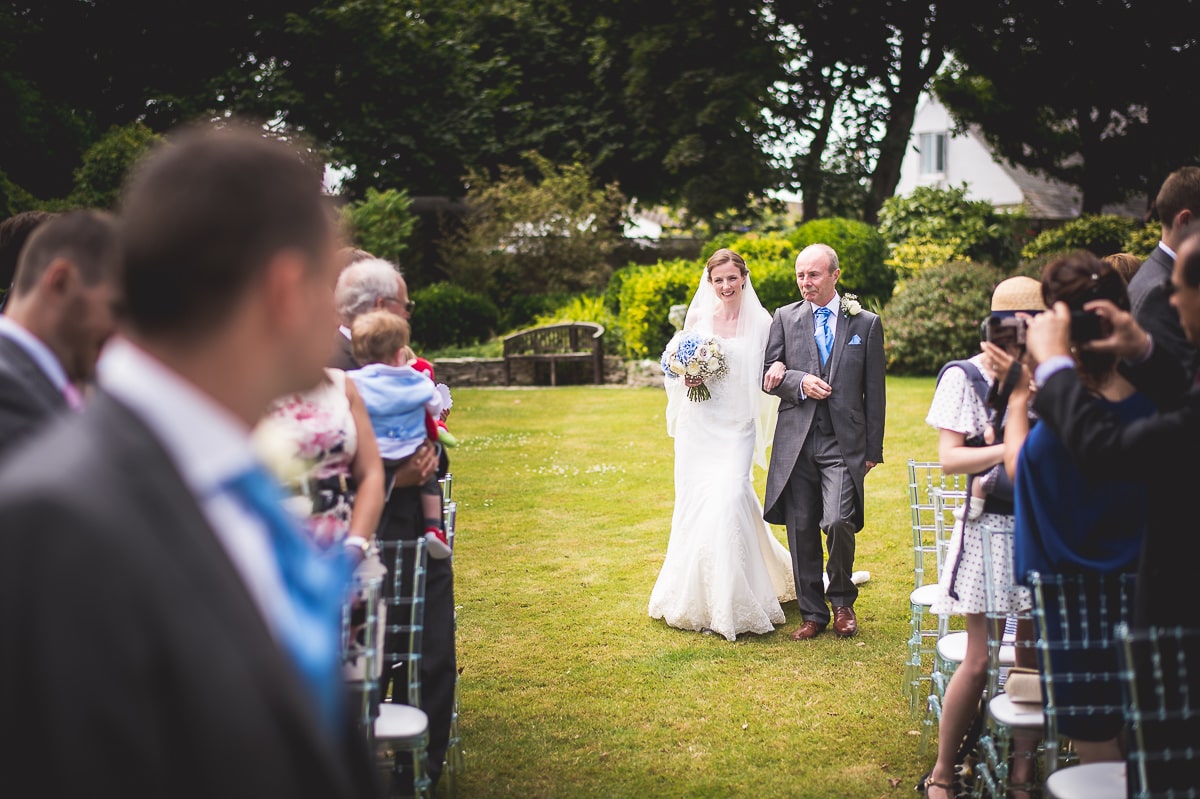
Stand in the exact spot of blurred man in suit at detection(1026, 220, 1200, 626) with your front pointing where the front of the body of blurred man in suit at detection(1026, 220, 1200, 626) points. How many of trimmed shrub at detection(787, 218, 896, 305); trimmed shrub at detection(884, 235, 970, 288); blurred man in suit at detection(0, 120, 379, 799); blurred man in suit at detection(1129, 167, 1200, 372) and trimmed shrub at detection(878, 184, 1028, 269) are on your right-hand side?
4

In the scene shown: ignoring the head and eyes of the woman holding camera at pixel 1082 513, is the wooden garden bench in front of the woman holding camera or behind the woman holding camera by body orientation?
in front

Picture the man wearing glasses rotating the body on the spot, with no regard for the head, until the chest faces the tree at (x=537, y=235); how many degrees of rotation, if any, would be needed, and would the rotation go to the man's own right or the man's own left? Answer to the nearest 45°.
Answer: approximately 90° to the man's own left

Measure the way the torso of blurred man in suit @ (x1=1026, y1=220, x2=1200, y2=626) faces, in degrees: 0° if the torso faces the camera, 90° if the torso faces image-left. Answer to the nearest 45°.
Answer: approximately 90°

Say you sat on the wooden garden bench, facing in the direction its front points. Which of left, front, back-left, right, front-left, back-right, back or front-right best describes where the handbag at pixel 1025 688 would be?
front

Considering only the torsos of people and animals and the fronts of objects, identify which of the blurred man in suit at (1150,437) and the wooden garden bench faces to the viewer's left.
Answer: the blurred man in suit

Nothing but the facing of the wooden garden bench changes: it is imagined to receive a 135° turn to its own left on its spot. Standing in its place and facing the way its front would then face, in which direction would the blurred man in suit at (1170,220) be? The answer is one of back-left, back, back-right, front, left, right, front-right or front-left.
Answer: back-right

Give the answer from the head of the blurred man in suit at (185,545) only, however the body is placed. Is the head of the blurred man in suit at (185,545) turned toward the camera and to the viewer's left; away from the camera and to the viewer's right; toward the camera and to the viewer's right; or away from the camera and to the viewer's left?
away from the camera and to the viewer's right

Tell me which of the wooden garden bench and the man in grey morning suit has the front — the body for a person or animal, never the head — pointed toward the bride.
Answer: the wooden garden bench

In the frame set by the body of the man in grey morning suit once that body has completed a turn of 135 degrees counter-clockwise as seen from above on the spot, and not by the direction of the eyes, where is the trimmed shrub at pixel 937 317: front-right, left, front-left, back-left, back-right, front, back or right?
front-left

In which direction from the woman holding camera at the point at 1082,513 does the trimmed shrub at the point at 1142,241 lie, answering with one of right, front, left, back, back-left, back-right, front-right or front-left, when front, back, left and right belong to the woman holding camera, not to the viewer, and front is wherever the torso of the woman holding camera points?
front-right

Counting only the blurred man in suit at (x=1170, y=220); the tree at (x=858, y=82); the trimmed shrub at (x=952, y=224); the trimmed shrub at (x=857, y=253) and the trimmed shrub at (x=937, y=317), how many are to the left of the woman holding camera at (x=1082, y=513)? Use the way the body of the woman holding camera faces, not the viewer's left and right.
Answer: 0

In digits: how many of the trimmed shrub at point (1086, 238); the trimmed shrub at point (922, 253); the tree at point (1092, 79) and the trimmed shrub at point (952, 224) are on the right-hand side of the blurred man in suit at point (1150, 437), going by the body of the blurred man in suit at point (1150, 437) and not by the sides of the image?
4

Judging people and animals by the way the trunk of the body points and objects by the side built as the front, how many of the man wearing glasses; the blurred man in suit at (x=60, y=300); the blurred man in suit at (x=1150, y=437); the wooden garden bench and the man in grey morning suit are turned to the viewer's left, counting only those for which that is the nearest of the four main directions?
1

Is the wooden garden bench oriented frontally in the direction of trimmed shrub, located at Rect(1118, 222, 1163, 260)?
no

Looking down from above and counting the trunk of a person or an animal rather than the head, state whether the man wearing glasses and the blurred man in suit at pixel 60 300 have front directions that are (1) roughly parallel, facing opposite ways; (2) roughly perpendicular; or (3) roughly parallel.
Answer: roughly parallel

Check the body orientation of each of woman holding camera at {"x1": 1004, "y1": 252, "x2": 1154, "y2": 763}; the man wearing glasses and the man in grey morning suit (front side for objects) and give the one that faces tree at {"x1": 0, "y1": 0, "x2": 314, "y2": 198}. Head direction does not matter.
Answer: the woman holding camera

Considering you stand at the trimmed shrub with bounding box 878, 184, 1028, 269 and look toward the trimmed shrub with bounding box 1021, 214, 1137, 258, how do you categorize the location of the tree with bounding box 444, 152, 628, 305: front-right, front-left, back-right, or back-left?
back-left

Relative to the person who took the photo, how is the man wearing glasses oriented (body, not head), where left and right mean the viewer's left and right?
facing to the right of the viewer

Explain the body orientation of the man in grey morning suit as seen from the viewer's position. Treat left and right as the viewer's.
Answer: facing the viewer

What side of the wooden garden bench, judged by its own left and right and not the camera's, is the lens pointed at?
front

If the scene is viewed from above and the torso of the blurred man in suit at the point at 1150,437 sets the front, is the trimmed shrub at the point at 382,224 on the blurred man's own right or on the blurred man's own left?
on the blurred man's own right
